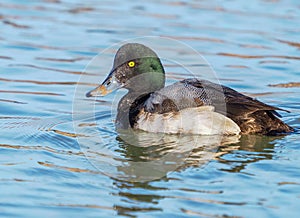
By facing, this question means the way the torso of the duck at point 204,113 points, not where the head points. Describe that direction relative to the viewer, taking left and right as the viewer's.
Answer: facing to the left of the viewer
